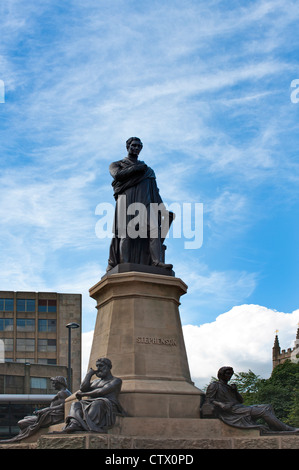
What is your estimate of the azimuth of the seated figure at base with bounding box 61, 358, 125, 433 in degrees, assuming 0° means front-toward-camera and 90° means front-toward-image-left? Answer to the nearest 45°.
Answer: approximately 45°

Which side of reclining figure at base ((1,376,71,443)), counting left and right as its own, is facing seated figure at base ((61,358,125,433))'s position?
left

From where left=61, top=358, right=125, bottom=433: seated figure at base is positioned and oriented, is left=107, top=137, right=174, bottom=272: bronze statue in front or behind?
behind

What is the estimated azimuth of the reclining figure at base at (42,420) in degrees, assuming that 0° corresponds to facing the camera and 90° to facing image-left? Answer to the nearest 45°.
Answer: approximately 90°

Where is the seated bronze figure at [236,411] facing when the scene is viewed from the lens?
facing the viewer and to the right of the viewer

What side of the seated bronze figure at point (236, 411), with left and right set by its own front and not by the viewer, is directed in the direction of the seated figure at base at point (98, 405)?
back
